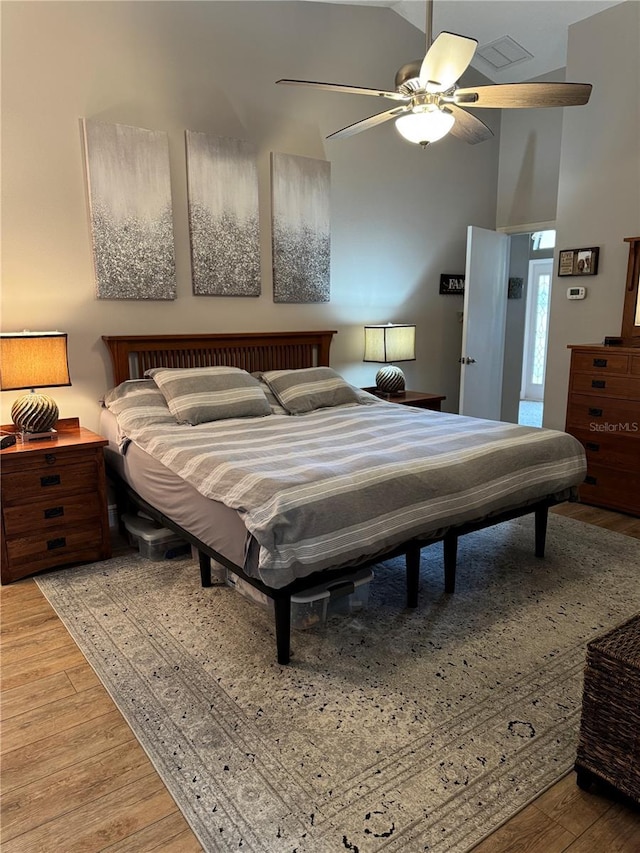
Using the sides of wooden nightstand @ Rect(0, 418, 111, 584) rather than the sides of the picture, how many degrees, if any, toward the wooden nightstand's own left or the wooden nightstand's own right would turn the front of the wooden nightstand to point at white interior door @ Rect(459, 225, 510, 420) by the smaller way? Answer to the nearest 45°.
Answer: approximately 45° to the wooden nightstand's own left

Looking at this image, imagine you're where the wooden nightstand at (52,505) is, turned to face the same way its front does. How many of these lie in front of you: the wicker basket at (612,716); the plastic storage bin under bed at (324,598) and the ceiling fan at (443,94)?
3

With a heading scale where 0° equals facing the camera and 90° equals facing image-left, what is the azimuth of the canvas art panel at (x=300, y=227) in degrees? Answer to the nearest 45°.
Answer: approximately 315°

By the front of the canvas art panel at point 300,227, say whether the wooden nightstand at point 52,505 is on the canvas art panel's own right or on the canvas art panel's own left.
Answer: on the canvas art panel's own right

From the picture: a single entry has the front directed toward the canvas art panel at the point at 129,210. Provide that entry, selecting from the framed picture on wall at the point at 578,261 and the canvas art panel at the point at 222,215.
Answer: the framed picture on wall

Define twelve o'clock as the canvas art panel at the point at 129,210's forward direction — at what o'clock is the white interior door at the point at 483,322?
The white interior door is roughly at 10 o'clock from the canvas art panel.

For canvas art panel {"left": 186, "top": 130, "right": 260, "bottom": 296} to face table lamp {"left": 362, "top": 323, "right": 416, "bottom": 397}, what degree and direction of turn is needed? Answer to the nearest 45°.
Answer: approximately 45° to its left

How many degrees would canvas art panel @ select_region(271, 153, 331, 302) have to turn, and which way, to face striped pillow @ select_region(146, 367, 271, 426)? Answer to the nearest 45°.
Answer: approximately 90° to its right

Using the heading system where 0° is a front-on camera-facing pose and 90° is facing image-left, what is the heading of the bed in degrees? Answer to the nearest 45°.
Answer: approximately 315°

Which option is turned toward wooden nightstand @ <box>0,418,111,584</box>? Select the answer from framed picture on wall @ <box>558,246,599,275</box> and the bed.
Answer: the framed picture on wall

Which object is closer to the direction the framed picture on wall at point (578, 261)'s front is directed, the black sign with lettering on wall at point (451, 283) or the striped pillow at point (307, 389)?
the striped pillow
